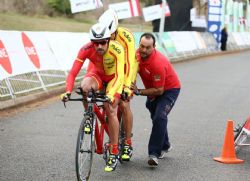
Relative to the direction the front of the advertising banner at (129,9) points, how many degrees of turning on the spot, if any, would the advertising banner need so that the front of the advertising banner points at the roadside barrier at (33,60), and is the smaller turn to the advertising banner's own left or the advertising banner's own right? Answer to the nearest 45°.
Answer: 0° — it already faces it

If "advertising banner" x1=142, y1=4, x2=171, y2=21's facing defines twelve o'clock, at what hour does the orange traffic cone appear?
The orange traffic cone is roughly at 12 o'clock from the advertising banner.

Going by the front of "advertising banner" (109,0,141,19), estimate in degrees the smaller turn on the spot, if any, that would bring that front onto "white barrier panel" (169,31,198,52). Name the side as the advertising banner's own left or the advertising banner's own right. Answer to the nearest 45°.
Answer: approximately 135° to the advertising banner's own left

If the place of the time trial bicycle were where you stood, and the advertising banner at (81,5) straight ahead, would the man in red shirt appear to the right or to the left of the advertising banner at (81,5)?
right

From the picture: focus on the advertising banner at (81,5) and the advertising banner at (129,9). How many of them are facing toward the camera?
2

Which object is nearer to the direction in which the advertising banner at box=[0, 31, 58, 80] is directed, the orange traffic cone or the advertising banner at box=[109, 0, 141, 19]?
the orange traffic cone

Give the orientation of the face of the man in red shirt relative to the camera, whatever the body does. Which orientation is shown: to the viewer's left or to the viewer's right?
to the viewer's left

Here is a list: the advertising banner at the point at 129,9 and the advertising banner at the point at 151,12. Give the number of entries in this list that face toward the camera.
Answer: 2
